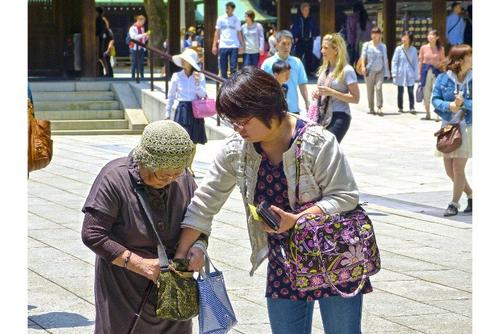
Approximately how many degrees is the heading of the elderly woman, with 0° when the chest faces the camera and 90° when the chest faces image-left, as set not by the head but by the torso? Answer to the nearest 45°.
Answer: approximately 315°

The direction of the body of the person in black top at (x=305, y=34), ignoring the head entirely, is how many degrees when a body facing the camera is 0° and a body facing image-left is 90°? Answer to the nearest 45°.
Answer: approximately 0°

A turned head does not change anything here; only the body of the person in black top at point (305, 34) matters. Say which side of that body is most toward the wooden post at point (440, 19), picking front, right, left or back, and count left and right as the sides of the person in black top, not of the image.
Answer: left

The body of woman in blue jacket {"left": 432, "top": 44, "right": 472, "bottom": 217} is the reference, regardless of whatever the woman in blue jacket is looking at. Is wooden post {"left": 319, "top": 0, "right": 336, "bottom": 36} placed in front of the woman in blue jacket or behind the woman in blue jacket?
behind

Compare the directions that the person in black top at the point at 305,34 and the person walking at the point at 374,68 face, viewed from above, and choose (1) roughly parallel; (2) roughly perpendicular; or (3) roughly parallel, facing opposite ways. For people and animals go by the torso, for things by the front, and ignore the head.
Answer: roughly parallel

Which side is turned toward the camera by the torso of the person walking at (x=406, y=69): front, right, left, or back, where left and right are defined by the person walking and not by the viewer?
front

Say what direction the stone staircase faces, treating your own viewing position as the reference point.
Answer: facing the viewer

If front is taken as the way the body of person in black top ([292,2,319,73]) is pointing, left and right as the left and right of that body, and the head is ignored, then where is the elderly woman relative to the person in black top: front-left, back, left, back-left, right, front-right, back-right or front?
front

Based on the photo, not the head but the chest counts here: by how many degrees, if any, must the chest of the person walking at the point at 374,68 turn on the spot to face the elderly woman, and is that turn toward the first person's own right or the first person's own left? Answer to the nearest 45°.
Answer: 0° — they already face them

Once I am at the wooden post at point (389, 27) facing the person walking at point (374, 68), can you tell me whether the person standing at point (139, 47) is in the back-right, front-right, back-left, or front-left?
front-right

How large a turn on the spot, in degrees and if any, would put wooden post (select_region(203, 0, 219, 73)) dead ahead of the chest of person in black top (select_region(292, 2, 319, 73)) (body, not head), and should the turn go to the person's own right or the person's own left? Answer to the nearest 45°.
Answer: approximately 45° to the person's own right
